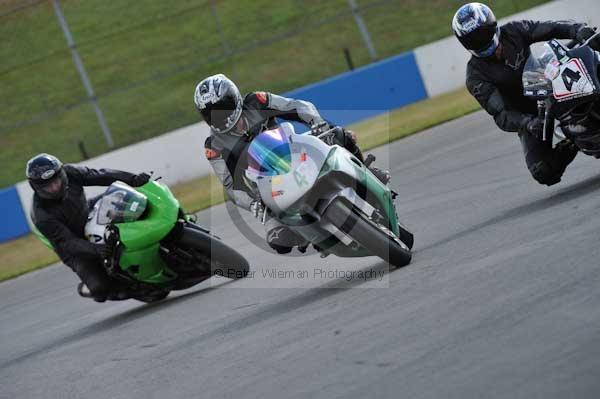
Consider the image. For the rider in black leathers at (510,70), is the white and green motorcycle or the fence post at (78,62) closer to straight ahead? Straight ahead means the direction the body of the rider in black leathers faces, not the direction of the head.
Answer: the white and green motorcycle

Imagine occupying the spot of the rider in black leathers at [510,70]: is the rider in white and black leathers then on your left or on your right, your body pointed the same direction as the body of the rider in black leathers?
on your right

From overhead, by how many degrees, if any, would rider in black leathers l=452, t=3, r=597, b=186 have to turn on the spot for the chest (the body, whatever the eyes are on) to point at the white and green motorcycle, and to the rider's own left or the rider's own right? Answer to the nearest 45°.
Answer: approximately 45° to the rider's own right

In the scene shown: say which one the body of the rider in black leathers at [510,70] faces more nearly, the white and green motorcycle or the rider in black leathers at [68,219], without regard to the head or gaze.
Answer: the white and green motorcycle

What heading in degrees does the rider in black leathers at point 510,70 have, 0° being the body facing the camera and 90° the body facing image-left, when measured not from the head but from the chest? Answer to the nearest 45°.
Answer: approximately 0°

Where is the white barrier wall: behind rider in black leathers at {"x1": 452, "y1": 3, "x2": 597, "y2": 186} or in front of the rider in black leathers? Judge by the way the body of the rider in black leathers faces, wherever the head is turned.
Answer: behind
